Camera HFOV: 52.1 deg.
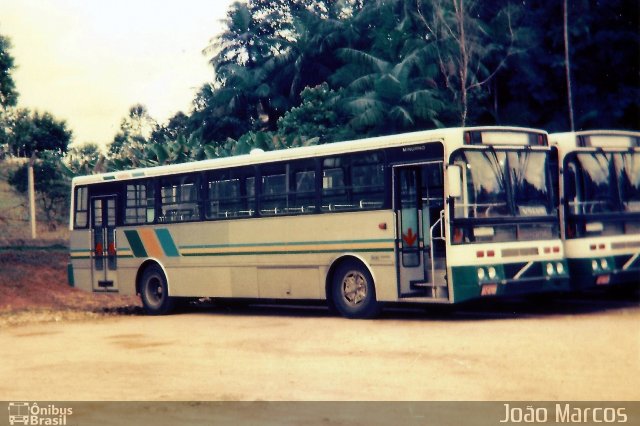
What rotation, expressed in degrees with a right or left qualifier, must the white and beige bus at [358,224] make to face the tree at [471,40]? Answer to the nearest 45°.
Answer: approximately 135° to its left

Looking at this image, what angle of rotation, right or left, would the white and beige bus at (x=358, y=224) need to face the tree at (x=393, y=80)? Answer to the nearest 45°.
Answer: approximately 135° to its left

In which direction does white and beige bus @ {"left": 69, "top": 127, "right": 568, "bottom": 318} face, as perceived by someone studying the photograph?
facing the viewer and to the right of the viewer

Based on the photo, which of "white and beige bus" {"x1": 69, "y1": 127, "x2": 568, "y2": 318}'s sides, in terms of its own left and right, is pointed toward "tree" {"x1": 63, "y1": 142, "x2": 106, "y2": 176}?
back

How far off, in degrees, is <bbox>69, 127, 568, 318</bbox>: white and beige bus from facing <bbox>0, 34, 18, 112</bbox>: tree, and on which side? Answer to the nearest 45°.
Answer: approximately 180°

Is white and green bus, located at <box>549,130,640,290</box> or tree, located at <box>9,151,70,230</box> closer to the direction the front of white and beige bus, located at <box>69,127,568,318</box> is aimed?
the white and green bus

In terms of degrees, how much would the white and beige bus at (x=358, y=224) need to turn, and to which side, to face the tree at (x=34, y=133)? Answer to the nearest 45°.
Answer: approximately 180°
